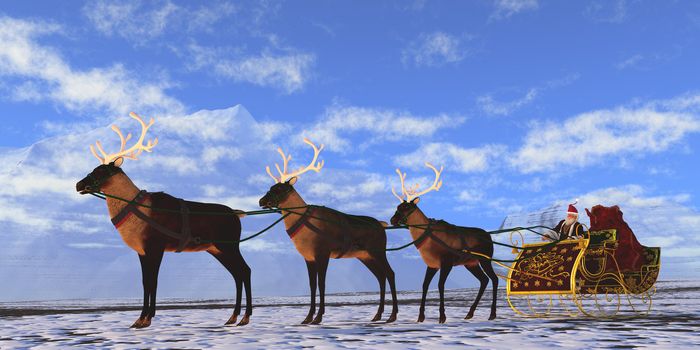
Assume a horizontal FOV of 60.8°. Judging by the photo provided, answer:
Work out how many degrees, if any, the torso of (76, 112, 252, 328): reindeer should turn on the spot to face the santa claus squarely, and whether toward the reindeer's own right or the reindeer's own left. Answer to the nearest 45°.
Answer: approximately 180°

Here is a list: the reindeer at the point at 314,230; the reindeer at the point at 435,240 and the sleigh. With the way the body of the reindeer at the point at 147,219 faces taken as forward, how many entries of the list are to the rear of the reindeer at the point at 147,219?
3

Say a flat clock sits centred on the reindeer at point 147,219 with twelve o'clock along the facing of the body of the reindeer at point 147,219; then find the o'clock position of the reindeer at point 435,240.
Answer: the reindeer at point 435,240 is roughly at 6 o'clock from the reindeer at point 147,219.

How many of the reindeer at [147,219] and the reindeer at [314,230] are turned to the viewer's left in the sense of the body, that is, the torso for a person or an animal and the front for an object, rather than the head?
2

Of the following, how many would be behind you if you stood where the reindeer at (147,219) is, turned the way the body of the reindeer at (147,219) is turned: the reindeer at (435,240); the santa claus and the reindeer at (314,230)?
3

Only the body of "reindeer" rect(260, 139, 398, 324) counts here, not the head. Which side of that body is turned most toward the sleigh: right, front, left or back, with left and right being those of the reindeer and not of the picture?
back

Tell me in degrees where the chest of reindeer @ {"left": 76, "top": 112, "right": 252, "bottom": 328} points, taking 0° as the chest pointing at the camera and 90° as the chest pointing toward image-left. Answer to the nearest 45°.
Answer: approximately 90°

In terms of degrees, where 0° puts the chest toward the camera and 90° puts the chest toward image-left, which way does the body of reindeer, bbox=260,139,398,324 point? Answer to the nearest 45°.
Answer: approximately 90°

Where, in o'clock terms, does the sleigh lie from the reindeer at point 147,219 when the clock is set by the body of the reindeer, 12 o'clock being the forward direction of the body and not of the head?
The sleigh is roughly at 6 o'clock from the reindeer.

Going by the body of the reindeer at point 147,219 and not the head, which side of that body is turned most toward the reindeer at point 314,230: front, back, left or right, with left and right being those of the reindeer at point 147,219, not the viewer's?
back

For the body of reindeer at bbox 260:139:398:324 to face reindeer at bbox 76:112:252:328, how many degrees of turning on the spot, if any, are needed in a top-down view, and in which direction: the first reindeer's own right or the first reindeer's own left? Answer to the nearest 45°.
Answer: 0° — it already faces it
